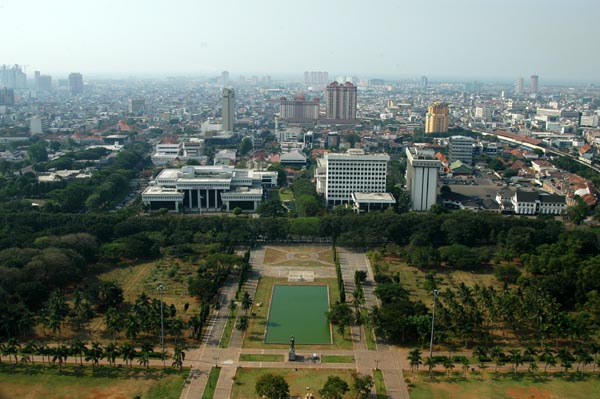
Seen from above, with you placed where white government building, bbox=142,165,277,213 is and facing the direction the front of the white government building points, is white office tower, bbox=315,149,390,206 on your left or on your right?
on your left

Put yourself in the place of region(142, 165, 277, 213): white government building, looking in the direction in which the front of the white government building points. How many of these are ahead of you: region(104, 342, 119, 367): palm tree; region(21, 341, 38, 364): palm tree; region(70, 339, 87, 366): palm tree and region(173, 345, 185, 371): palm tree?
4

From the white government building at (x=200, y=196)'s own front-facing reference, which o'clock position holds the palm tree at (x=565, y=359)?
The palm tree is roughly at 11 o'clock from the white government building.

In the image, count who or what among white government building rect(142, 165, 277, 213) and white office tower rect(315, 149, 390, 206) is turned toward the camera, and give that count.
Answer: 2

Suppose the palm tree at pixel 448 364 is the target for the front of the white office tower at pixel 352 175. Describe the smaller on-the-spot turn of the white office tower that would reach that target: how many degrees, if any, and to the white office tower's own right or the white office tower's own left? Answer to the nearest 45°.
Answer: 0° — it already faces it

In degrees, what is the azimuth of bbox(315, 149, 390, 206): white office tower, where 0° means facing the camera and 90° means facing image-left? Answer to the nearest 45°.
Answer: approximately 0°

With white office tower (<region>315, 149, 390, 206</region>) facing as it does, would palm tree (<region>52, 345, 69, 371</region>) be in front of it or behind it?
in front

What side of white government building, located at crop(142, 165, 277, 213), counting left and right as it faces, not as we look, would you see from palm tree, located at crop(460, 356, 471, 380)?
front

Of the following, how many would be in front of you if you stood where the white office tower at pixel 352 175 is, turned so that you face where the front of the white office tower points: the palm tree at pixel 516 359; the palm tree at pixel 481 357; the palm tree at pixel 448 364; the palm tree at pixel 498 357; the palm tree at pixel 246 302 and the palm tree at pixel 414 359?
6
